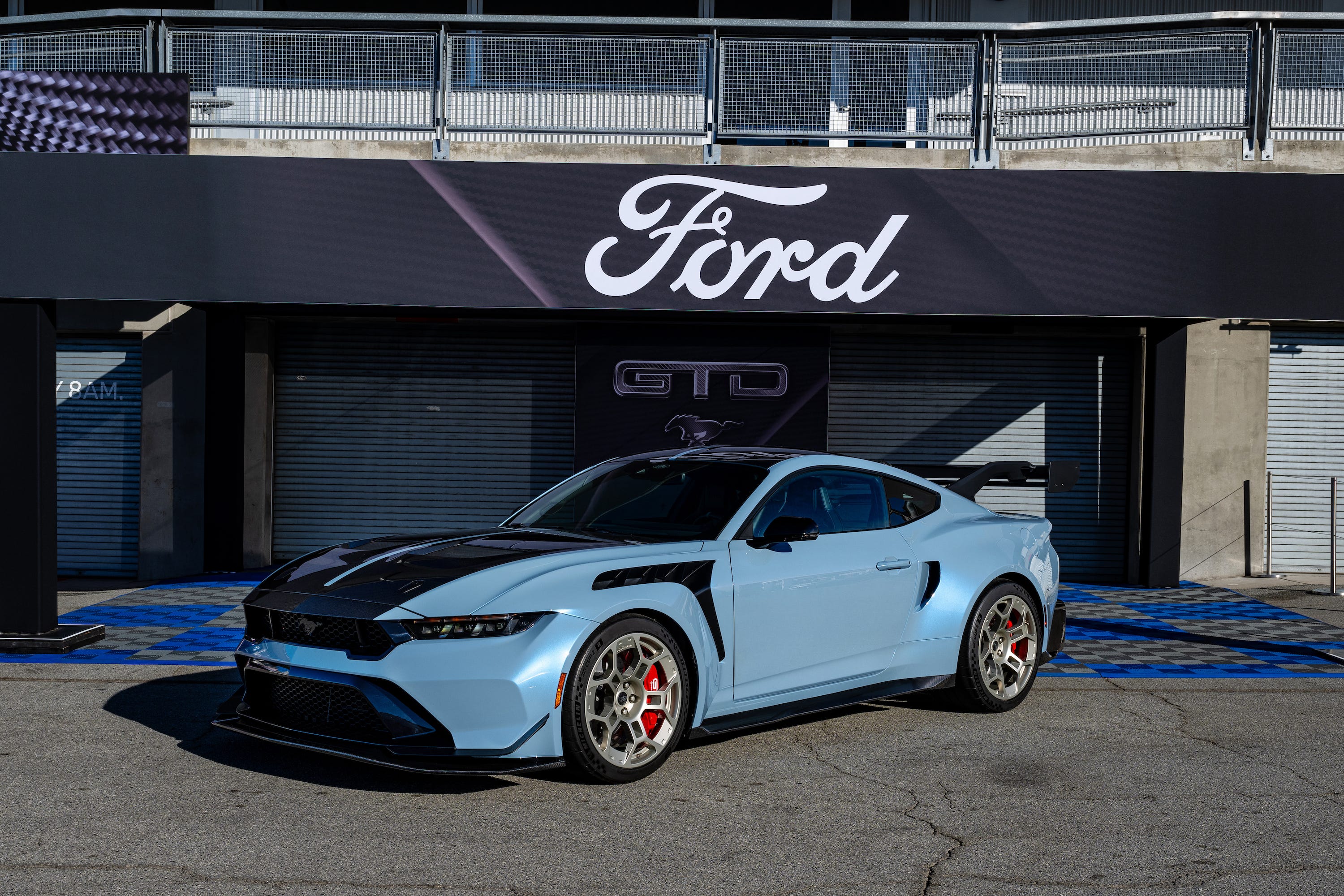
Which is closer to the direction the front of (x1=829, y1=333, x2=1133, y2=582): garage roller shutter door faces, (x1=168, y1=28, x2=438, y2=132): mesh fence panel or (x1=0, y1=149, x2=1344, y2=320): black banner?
the black banner

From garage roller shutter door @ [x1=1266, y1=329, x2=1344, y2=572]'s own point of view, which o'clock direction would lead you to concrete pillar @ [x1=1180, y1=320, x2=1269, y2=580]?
The concrete pillar is roughly at 2 o'clock from the garage roller shutter door.

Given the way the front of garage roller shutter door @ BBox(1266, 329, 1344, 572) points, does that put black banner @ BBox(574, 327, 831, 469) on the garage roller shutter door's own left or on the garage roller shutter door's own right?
on the garage roller shutter door's own right

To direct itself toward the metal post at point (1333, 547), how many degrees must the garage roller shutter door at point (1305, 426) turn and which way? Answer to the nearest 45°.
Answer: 0° — it already faces it
